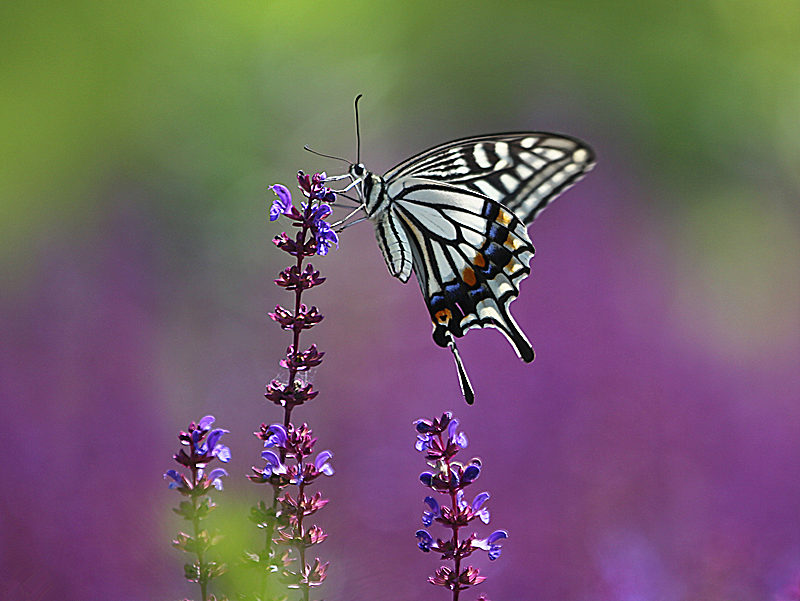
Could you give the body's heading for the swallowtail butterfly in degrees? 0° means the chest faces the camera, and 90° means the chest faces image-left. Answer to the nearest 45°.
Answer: approximately 90°
